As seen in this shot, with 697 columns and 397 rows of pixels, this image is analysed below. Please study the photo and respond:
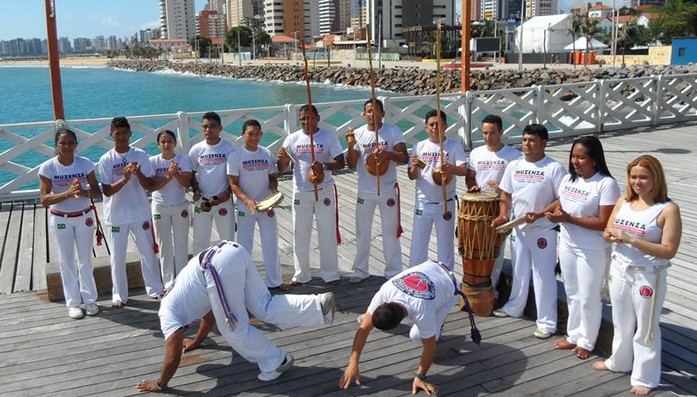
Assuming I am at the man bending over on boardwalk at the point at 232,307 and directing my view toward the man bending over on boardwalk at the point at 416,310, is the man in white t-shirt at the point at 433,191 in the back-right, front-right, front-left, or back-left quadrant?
front-left

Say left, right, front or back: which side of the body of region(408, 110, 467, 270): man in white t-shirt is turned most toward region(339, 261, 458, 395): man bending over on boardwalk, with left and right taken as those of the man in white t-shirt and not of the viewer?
front

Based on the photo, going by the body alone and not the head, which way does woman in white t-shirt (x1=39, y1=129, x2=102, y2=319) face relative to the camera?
toward the camera

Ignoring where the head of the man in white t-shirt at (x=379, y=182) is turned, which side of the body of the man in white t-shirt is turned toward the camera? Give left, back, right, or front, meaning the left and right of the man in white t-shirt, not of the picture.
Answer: front

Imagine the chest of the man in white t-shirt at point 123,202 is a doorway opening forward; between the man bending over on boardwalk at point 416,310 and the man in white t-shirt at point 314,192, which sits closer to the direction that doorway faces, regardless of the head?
the man bending over on boardwalk

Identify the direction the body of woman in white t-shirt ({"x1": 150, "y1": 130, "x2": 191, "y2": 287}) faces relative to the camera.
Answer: toward the camera

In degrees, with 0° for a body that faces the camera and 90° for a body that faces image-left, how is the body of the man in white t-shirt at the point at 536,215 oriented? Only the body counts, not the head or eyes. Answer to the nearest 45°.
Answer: approximately 45°

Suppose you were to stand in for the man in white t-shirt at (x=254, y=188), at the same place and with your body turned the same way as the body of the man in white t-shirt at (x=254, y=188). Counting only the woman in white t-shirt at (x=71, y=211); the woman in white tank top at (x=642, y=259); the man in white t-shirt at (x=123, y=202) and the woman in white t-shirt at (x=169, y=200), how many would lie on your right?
3

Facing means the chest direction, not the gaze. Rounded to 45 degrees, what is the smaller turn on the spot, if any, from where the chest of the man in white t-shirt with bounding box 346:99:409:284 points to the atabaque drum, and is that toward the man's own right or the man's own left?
approximately 45° to the man's own left

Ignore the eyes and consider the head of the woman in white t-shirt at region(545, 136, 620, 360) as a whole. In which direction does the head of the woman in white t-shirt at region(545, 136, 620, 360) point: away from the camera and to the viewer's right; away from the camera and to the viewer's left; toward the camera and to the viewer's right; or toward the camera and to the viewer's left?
toward the camera and to the viewer's left

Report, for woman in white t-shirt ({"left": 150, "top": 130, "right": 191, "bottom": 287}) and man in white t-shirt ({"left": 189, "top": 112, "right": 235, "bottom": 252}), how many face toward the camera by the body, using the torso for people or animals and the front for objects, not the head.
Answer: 2
